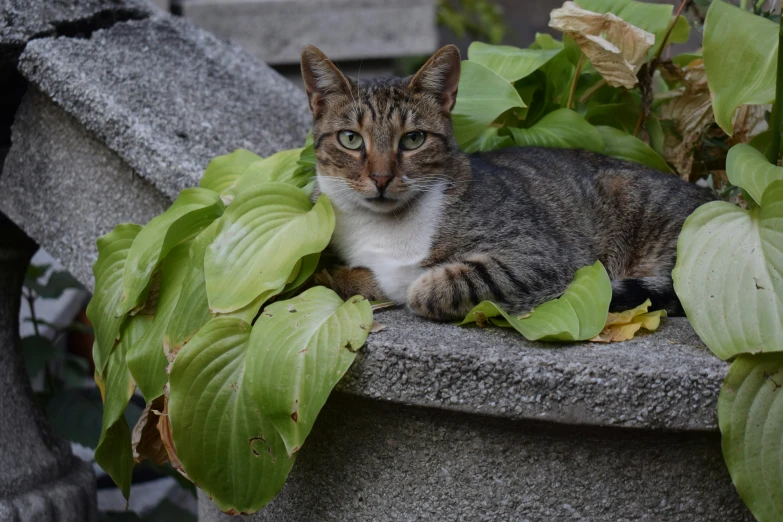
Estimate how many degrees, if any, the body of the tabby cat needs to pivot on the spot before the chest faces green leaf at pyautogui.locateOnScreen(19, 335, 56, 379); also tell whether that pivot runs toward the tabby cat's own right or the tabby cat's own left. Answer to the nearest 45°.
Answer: approximately 45° to the tabby cat's own right

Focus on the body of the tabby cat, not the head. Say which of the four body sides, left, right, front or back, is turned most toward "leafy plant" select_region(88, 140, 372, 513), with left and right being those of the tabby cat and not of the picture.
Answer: front

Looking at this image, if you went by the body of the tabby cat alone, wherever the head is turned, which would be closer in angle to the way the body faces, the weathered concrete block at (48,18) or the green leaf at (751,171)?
the weathered concrete block

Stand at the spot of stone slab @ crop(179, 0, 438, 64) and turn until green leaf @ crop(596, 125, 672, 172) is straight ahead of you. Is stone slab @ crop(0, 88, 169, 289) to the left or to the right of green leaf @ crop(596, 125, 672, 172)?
right

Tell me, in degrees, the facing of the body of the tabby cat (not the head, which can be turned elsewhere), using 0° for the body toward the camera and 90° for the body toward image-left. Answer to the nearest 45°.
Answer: approximately 45°

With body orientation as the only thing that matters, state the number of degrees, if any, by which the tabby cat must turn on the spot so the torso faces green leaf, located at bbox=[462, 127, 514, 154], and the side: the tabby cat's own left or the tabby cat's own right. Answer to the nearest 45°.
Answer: approximately 135° to the tabby cat's own right

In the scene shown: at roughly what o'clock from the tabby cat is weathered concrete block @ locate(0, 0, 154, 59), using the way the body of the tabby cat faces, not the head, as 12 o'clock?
The weathered concrete block is roughly at 2 o'clock from the tabby cat.

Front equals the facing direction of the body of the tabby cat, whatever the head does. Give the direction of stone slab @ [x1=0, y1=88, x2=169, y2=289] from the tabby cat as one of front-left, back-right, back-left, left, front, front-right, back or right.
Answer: front-right
